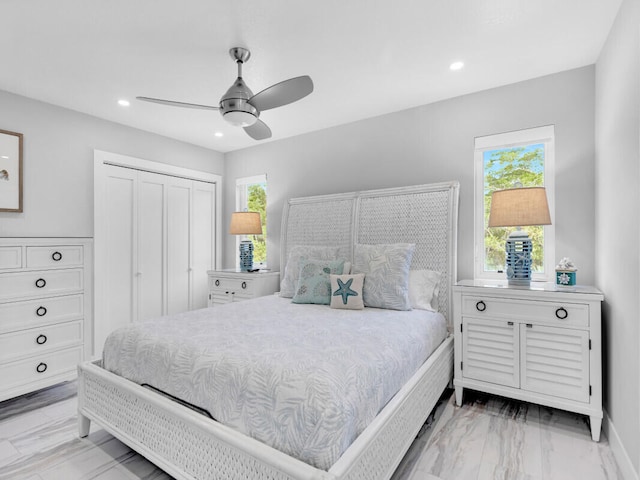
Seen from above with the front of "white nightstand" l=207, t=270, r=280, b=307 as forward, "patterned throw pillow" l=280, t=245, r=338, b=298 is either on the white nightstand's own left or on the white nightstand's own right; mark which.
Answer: on the white nightstand's own left

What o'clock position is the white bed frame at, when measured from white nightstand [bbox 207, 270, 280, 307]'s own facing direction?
The white bed frame is roughly at 10 o'clock from the white nightstand.

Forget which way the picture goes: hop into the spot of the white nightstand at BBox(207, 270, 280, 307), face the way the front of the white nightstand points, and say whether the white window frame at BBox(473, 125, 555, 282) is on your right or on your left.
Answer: on your left

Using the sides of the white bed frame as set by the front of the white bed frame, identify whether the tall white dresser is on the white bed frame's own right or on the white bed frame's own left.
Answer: on the white bed frame's own right

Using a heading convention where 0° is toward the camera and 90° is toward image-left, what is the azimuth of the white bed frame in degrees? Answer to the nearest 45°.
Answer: approximately 45°

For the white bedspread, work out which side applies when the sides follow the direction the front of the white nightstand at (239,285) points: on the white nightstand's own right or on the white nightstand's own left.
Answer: on the white nightstand's own left

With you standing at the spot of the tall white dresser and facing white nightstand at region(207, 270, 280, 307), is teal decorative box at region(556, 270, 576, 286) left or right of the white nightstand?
right

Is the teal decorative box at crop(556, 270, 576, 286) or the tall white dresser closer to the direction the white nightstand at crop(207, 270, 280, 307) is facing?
the tall white dresser

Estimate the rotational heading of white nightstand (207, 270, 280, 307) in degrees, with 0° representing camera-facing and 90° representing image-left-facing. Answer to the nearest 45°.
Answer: approximately 45°
